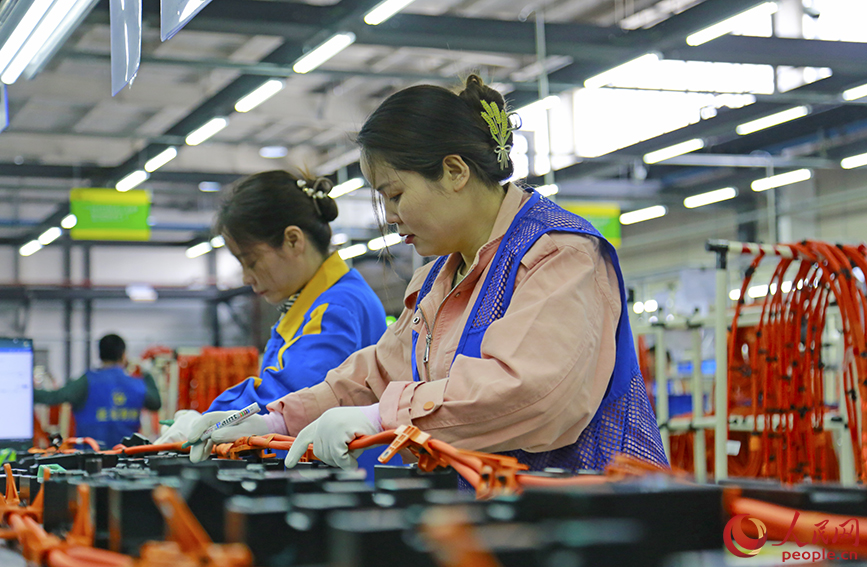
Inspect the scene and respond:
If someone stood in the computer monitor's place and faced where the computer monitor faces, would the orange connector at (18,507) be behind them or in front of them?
in front

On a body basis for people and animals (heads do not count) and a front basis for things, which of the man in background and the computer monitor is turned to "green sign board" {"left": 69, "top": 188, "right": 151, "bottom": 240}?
the man in background

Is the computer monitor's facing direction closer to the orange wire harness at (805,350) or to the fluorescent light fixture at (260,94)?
the orange wire harness

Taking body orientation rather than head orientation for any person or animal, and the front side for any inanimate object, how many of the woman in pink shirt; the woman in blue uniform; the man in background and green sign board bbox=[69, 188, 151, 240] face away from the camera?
1

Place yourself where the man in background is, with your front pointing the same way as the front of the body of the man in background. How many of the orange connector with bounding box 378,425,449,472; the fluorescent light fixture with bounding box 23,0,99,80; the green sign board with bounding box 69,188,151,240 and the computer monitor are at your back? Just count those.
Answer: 3

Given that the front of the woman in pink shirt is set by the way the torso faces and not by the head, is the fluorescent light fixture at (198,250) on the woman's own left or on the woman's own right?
on the woman's own right

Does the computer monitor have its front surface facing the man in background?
no

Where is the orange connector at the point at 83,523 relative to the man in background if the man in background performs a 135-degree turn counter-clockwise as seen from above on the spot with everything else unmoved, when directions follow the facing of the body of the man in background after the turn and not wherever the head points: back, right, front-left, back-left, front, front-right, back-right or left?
front-left

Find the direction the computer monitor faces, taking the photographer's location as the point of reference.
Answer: facing the viewer

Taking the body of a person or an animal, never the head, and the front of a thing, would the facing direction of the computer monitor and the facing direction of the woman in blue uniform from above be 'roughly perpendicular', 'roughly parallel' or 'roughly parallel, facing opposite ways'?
roughly perpendicular

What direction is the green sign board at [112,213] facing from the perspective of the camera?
toward the camera

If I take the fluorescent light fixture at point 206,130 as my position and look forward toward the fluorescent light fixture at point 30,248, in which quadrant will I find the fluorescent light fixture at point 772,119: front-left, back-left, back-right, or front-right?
back-right

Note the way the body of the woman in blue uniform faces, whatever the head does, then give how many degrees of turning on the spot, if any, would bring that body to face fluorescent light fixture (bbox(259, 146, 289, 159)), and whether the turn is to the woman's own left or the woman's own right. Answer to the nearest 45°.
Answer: approximately 90° to the woman's own right

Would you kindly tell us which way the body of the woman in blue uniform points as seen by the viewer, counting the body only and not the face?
to the viewer's left

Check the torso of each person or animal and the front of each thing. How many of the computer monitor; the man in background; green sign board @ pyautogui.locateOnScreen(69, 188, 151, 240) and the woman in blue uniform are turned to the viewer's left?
1

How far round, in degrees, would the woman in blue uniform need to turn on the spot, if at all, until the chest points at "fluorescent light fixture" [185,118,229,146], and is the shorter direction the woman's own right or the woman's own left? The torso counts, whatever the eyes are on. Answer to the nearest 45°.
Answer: approximately 90° to the woman's own right

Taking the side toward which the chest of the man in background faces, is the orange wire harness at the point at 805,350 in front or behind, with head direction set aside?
behind

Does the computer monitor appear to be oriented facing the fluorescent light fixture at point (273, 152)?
no

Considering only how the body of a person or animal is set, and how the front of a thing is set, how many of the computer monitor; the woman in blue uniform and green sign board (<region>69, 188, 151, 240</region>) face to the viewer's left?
1

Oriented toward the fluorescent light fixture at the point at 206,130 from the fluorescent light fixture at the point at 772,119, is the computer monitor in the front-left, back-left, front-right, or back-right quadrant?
front-left
